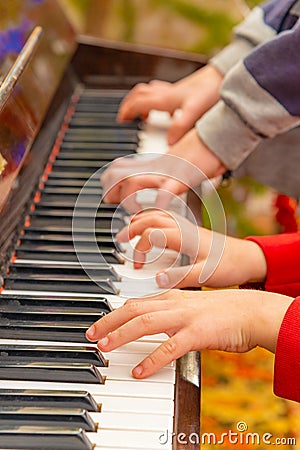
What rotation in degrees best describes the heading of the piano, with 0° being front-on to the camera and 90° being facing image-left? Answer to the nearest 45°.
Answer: approximately 270°
